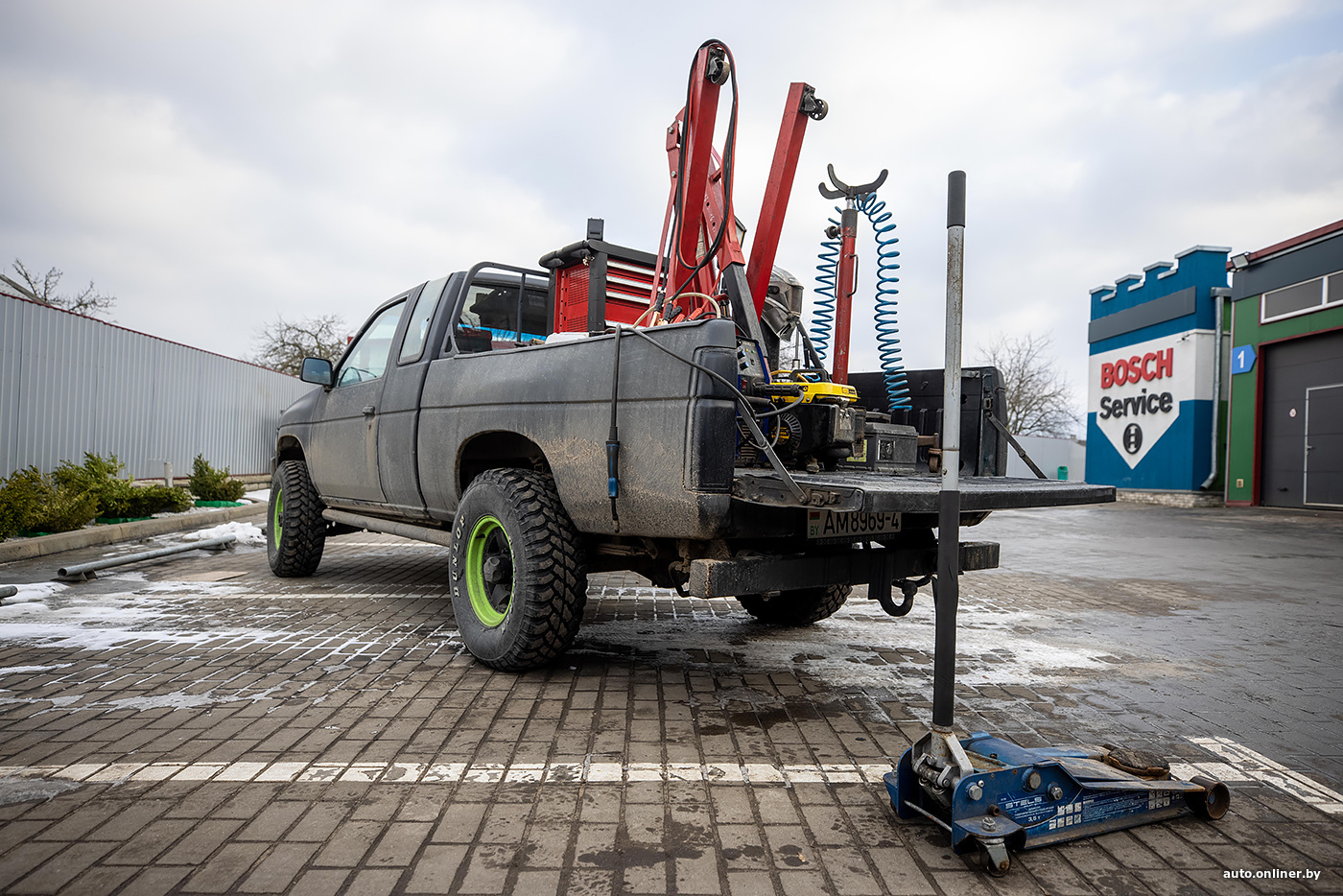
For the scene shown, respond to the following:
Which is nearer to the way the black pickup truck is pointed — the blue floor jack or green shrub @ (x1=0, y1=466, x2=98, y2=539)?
the green shrub

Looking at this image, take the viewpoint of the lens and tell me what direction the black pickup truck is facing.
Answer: facing away from the viewer and to the left of the viewer

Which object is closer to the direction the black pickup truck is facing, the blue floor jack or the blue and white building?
the blue and white building

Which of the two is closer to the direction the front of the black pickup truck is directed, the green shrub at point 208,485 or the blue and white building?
the green shrub

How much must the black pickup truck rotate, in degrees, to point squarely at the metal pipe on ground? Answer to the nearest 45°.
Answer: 0° — it already faces it

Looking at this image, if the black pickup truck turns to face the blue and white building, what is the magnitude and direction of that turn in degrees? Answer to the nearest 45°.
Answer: approximately 90° to its right

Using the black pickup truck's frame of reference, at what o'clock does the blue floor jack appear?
The blue floor jack is roughly at 6 o'clock from the black pickup truck.

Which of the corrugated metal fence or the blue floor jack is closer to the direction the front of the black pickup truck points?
the corrugated metal fence

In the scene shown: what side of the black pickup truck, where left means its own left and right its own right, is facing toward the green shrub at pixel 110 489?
front

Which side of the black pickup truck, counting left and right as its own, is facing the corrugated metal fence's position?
front
